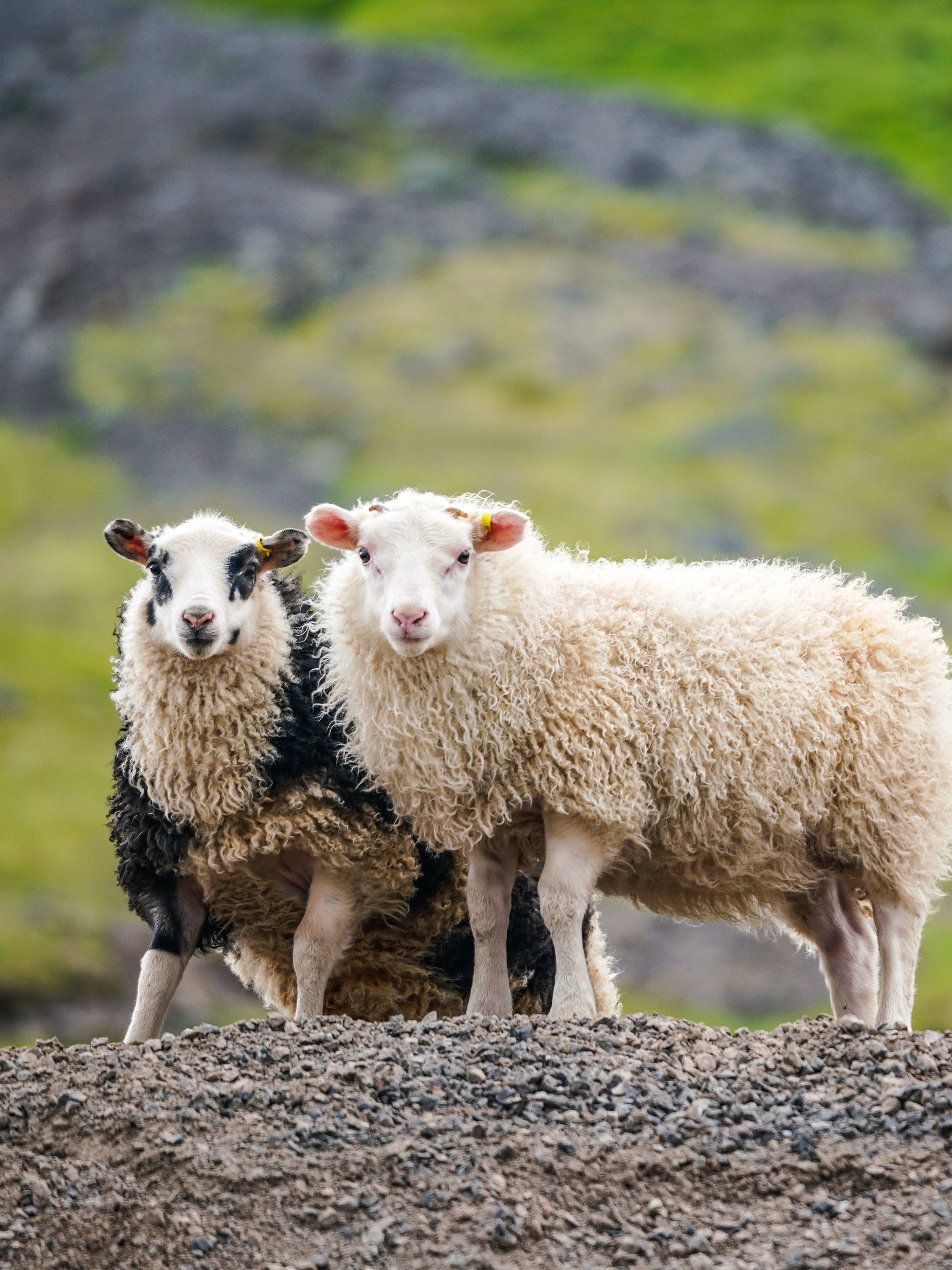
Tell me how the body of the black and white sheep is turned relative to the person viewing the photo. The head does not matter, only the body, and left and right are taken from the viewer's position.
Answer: facing the viewer and to the left of the viewer

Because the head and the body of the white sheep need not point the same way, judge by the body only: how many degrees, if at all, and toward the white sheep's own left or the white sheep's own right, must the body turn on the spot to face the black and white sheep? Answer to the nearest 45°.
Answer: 0° — it already faces it

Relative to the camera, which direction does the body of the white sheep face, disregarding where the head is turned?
to the viewer's left

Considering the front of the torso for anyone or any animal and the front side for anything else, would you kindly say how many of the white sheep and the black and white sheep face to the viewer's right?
0

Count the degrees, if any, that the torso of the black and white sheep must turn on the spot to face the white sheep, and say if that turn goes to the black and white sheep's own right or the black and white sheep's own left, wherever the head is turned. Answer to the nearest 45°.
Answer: approximately 135° to the black and white sheep's own left
